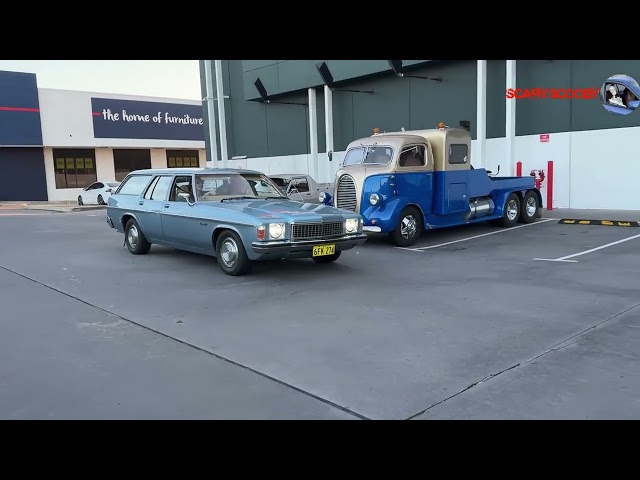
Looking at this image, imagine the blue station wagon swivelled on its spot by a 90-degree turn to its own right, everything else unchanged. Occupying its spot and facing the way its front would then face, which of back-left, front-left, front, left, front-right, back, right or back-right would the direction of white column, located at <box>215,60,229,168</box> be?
back-right

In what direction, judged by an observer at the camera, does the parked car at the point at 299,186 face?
facing the viewer and to the left of the viewer

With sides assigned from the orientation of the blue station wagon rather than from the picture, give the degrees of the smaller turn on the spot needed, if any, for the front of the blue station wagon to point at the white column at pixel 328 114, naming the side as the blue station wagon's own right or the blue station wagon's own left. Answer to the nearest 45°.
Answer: approximately 135° to the blue station wagon's own left

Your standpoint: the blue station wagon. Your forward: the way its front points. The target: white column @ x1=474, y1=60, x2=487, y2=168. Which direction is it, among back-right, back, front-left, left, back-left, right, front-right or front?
left

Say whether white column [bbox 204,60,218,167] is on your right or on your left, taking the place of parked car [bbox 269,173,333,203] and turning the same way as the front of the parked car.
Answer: on your right

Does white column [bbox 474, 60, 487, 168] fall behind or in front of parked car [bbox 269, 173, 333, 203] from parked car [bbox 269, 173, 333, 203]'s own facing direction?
behind

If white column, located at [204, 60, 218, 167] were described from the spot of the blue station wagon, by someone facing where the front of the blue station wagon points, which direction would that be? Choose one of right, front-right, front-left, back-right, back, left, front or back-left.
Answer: back-left

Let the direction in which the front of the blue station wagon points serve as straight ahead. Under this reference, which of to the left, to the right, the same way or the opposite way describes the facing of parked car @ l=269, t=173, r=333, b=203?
to the right

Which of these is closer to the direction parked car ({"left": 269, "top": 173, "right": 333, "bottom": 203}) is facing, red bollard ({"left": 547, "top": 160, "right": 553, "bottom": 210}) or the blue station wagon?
the blue station wagon

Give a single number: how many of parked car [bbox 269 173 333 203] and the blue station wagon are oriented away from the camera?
0

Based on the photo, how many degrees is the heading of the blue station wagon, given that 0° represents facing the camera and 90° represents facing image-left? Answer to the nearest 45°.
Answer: approximately 315°

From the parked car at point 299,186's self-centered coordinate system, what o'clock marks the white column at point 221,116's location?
The white column is roughly at 4 o'clock from the parked car.

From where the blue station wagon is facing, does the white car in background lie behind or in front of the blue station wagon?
behind

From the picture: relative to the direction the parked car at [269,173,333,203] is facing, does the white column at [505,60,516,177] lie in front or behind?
behind

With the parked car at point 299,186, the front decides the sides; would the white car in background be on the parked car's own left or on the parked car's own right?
on the parked car's own right

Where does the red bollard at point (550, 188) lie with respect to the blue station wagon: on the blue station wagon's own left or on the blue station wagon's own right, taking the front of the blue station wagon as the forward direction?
on the blue station wagon's own left

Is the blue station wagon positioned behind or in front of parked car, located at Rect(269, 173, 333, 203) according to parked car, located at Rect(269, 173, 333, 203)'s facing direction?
in front

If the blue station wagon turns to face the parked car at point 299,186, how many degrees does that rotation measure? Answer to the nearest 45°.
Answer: approximately 135° to its left

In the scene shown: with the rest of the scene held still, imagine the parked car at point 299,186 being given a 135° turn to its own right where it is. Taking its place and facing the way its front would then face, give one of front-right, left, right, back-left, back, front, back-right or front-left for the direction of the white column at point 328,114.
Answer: front
